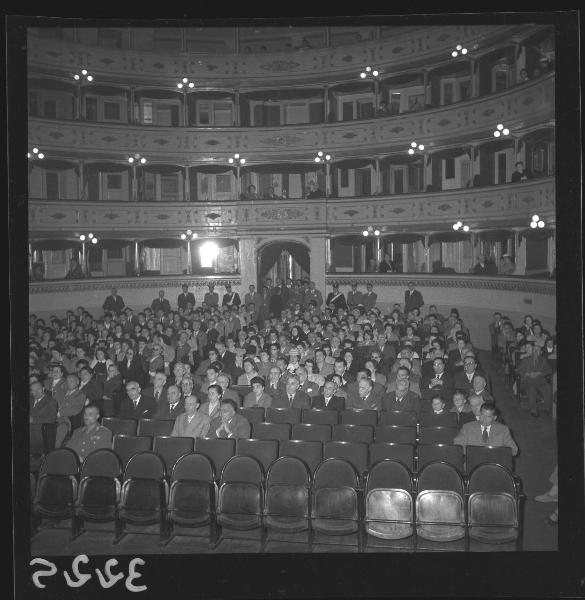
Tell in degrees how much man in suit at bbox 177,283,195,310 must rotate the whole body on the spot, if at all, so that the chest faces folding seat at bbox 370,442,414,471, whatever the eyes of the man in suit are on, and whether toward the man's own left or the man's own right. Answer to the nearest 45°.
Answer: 0° — they already face it

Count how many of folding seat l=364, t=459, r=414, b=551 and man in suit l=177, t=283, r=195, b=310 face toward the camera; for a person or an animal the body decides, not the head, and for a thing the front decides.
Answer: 2

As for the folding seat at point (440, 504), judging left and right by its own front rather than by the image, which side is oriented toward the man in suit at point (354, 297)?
back

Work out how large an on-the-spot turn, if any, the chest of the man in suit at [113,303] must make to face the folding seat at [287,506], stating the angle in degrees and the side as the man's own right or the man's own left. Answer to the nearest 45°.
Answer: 0° — they already face it

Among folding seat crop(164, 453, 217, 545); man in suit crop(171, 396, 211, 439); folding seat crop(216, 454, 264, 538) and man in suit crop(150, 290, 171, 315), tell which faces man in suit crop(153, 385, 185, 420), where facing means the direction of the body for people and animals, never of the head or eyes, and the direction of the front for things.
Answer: man in suit crop(150, 290, 171, 315)

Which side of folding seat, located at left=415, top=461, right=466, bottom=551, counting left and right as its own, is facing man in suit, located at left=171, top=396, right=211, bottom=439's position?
right

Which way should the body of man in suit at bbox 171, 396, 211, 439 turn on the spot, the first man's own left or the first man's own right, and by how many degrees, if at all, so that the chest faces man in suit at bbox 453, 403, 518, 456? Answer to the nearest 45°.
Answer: approximately 90° to the first man's own left
